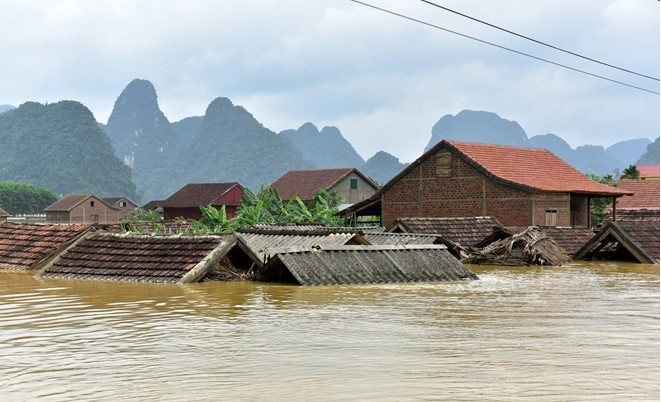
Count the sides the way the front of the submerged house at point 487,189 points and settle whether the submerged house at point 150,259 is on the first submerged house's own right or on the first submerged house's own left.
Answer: on the first submerged house's own right

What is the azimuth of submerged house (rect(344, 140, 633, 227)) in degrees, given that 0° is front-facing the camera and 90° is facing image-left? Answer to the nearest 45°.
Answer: approximately 315°

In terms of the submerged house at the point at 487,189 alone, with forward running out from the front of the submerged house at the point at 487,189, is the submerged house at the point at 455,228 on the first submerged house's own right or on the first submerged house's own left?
on the first submerged house's own right

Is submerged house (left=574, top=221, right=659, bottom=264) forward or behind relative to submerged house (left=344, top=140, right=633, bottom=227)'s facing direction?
forward

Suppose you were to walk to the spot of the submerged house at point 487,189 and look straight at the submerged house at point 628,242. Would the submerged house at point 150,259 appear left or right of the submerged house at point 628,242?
right
